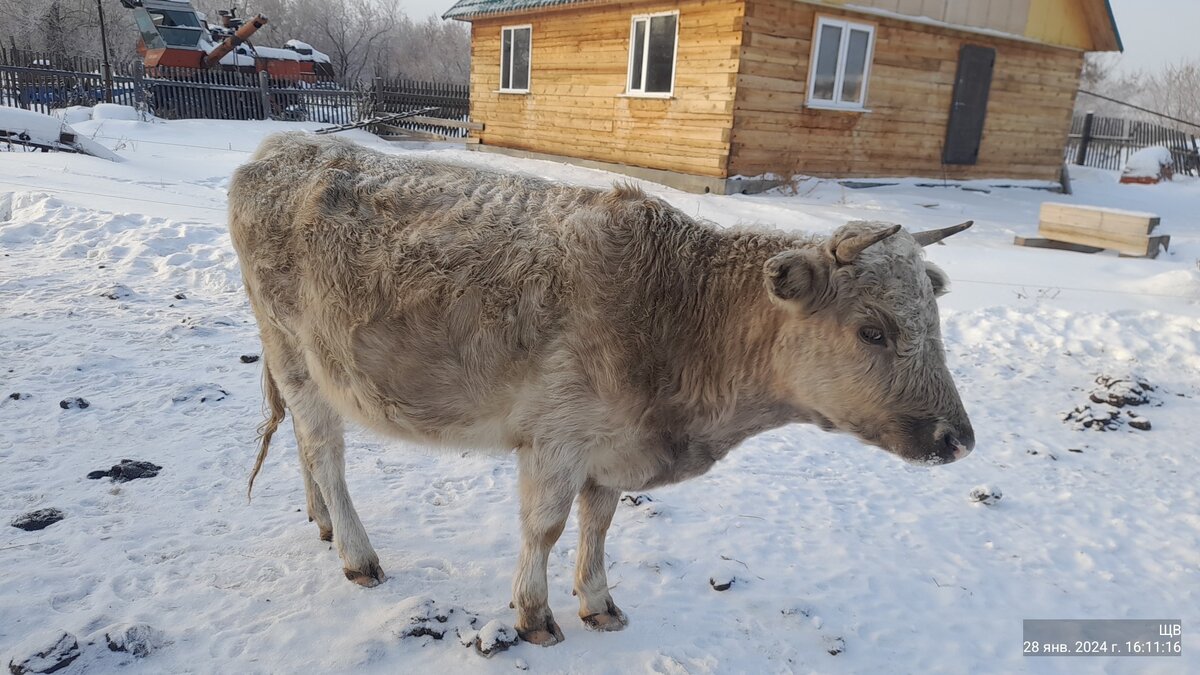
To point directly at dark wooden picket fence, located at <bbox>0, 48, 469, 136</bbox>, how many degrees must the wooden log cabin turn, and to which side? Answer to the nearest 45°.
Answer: approximately 135° to its right

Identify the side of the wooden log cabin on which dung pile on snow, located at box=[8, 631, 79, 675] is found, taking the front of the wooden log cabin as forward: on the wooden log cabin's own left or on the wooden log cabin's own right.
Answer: on the wooden log cabin's own right

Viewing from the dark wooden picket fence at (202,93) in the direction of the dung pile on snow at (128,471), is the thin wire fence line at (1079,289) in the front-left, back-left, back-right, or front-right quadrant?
front-left

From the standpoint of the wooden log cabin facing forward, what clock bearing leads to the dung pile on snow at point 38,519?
The dung pile on snow is roughly at 2 o'clock from the wooden log cabin.

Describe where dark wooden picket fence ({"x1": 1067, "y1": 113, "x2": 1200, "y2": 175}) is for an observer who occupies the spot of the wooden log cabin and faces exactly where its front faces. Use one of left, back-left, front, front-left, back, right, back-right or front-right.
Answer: left

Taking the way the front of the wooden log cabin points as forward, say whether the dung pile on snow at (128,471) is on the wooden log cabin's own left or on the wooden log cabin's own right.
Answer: on the wooden log cabin's own right

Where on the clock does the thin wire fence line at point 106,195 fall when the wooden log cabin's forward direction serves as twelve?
The thin wire fence line is roughly at 3 o'clock from the wooden log cabin.

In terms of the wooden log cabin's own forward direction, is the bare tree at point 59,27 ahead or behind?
behind

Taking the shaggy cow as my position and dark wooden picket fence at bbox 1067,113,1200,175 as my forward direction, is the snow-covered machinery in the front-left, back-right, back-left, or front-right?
front-left

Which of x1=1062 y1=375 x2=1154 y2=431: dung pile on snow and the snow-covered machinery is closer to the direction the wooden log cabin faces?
the dung pile on snow

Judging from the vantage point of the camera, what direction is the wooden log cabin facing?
facing the viewer and to the right of the viewer

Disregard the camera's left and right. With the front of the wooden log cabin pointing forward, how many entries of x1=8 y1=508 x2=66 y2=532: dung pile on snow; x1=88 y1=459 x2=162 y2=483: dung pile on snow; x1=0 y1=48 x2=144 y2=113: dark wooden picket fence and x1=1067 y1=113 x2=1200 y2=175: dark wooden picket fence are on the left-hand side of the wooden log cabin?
1

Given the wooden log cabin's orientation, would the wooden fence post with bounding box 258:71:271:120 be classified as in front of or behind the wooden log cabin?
behind

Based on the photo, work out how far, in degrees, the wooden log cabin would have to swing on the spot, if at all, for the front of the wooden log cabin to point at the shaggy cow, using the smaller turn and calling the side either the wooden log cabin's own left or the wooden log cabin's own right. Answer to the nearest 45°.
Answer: approximately 45° to the wooden log cabin's own right

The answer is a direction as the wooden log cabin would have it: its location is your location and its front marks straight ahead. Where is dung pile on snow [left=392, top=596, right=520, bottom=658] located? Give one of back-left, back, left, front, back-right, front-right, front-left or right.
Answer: front-right
